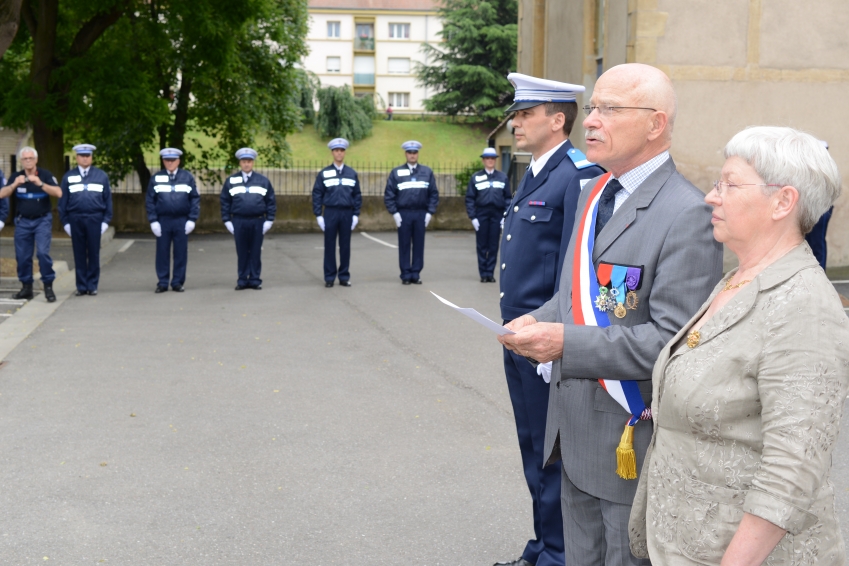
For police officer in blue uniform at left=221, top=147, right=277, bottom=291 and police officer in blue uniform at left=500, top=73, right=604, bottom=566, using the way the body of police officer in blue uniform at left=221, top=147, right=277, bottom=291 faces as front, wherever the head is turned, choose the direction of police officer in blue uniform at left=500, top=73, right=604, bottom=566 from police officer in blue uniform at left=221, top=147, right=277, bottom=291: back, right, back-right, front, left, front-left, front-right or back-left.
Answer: front

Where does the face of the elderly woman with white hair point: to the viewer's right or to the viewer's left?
to the viewer's left

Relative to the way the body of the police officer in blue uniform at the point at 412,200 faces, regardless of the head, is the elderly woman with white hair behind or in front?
in front

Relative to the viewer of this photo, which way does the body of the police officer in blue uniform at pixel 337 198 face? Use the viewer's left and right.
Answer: facing the viewer

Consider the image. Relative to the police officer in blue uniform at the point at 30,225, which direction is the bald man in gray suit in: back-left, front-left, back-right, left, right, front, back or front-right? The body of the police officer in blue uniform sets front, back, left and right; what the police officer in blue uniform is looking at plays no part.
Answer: front

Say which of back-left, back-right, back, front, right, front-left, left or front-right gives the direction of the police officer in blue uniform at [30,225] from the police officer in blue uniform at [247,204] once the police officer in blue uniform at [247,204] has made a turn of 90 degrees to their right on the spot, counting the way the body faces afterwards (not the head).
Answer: front-left

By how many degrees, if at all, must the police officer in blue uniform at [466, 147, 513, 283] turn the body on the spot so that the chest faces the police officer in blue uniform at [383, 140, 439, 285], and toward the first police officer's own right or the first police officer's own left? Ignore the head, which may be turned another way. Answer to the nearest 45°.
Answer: approximately 45° to the first police officer's own right

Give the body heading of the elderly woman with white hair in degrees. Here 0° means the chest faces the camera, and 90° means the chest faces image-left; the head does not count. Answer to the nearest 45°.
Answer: approximately 90°

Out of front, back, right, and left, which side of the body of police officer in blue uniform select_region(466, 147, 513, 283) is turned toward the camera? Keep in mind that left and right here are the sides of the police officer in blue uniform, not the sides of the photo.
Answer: front

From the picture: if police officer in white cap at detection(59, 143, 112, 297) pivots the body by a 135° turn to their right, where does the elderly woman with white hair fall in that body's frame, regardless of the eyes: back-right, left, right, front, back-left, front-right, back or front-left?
back-left

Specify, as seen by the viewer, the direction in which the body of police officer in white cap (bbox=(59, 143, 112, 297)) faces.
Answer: toward the camera

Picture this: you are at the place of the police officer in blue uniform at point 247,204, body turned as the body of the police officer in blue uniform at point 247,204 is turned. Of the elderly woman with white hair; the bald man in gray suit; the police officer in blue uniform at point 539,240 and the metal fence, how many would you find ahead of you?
3
